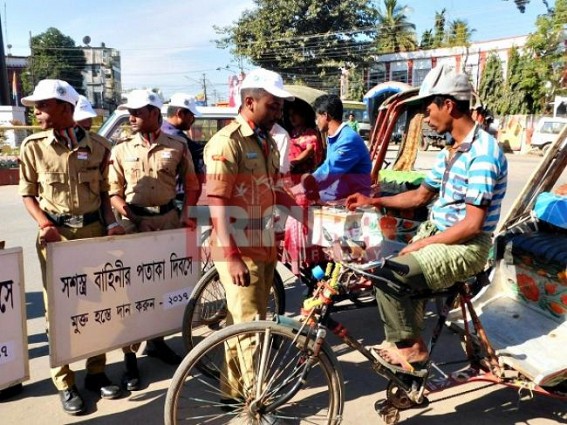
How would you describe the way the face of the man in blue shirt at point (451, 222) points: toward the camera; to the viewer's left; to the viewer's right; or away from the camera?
to the viewer's left

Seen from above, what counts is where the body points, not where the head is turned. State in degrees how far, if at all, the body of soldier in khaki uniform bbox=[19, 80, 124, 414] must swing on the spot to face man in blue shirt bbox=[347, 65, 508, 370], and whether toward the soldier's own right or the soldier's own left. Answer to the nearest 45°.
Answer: approximately 45° to the soldier's own left

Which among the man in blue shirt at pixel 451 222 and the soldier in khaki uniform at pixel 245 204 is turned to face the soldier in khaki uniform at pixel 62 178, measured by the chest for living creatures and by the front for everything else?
the man in blue shirt

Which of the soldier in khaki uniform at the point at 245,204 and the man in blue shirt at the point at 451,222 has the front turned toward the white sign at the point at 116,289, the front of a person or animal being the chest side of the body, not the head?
the man in blue shirt

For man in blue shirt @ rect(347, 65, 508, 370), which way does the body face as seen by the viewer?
to the viewer's left

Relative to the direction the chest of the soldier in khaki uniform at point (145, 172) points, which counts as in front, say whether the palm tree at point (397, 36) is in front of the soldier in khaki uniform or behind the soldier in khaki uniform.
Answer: behind

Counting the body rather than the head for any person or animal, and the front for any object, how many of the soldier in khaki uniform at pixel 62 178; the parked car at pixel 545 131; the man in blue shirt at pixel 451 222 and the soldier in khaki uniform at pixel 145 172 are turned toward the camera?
2

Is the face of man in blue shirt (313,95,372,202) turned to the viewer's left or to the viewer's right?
to the viewer's left

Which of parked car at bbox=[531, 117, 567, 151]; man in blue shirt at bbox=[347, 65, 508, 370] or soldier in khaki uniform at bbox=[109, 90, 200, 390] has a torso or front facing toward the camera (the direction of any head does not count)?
the soldier in khaki uniform

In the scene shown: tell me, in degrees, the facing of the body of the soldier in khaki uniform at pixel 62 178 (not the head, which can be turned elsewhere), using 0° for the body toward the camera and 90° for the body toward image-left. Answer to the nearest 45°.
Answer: approximately 0°
